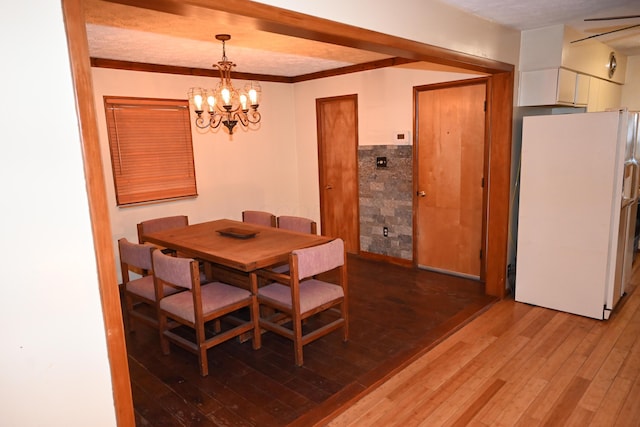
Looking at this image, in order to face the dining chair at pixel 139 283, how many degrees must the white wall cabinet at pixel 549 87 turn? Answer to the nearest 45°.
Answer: approximately 90° to its right

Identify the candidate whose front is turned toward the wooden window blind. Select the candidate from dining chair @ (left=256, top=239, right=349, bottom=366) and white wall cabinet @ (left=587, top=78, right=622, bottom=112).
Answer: the dining chair

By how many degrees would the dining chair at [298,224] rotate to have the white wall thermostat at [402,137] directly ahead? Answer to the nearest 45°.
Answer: approximately 180°

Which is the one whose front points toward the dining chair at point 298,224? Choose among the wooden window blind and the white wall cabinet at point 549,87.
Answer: the wooden window blind

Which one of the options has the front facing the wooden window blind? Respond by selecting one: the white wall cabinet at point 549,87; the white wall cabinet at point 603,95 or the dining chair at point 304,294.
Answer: the dining chair

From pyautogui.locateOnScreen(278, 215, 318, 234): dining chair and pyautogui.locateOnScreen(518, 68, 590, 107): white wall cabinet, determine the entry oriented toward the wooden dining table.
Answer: the dining chair

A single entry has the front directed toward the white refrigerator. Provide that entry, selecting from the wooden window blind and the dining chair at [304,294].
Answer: the wooden window blind

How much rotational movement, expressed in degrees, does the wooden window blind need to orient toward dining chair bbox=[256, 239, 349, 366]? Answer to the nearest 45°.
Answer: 0° — it already faces it
